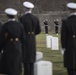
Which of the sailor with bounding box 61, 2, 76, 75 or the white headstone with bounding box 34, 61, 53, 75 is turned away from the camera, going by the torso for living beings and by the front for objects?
the sailor

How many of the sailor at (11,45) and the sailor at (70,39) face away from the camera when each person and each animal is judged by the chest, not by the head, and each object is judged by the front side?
2

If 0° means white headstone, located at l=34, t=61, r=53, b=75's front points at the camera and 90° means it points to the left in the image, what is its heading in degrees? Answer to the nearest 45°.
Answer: approximately 315°

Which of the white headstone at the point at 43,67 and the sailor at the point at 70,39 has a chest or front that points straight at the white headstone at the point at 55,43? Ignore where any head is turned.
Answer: the sailor

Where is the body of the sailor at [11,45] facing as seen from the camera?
away from the camera

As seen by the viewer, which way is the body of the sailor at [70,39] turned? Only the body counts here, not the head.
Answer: away from the camera

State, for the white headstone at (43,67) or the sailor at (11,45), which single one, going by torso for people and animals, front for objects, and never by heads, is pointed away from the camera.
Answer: the sailor

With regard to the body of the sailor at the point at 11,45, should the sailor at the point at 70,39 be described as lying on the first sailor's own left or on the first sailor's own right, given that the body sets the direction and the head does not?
on the first sailor's own right

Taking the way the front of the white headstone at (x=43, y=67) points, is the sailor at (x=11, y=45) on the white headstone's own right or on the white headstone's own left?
on the white headstone's own right
